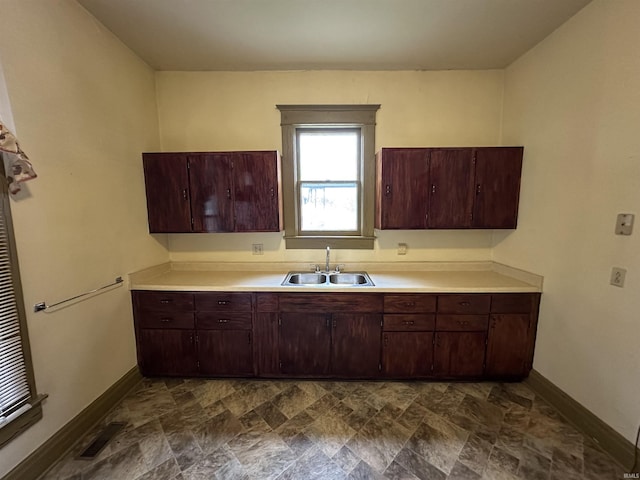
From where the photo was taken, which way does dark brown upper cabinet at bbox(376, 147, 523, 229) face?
toward the camera

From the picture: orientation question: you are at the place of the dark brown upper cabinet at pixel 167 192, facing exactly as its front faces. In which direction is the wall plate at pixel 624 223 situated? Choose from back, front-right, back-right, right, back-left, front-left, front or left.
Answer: front-left

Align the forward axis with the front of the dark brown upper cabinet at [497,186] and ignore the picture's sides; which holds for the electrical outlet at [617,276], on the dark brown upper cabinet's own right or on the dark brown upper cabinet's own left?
on the dark brown upper cabinet's own left

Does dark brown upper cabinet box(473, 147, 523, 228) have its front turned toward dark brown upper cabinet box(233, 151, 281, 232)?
no

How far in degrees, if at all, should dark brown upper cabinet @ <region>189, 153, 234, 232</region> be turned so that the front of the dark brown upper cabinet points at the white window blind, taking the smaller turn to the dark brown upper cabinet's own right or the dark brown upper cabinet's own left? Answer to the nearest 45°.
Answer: approximately 45° to the dark brown upper cabinet's own right

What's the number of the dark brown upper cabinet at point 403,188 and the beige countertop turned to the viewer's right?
0

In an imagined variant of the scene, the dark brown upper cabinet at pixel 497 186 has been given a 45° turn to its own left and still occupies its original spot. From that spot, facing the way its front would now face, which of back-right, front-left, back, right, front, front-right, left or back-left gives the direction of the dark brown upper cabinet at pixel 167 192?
right

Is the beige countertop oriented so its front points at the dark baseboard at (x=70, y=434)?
no

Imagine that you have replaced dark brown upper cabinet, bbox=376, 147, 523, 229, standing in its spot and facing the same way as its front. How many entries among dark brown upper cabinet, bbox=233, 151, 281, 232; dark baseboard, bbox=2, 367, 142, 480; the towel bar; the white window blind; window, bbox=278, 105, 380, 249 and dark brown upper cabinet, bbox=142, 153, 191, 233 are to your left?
0

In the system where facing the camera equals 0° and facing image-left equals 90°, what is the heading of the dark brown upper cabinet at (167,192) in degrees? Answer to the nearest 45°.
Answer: approximately 0°

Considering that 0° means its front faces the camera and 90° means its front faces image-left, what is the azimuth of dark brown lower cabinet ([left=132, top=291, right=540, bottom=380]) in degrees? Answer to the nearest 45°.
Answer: approximately 0°

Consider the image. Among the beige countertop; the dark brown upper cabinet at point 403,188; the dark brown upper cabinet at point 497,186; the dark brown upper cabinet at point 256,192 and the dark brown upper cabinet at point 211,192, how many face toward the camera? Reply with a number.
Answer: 5

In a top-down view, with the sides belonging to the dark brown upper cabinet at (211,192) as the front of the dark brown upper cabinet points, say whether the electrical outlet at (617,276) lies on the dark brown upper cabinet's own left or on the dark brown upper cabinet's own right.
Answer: on the dark brown upper cabinet's own left

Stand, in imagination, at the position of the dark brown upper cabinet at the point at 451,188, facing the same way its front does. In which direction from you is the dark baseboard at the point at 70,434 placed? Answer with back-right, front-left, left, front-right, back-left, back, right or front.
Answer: front-right

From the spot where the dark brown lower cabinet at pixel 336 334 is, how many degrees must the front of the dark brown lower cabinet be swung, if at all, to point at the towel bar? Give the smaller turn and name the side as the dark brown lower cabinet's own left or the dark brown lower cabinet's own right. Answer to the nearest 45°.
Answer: approximately 90° to the dark brown lower cabinet's own right

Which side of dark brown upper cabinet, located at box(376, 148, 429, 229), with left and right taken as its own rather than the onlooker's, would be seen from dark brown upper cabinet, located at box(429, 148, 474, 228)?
left

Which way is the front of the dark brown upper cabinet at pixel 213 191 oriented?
toward the camera
